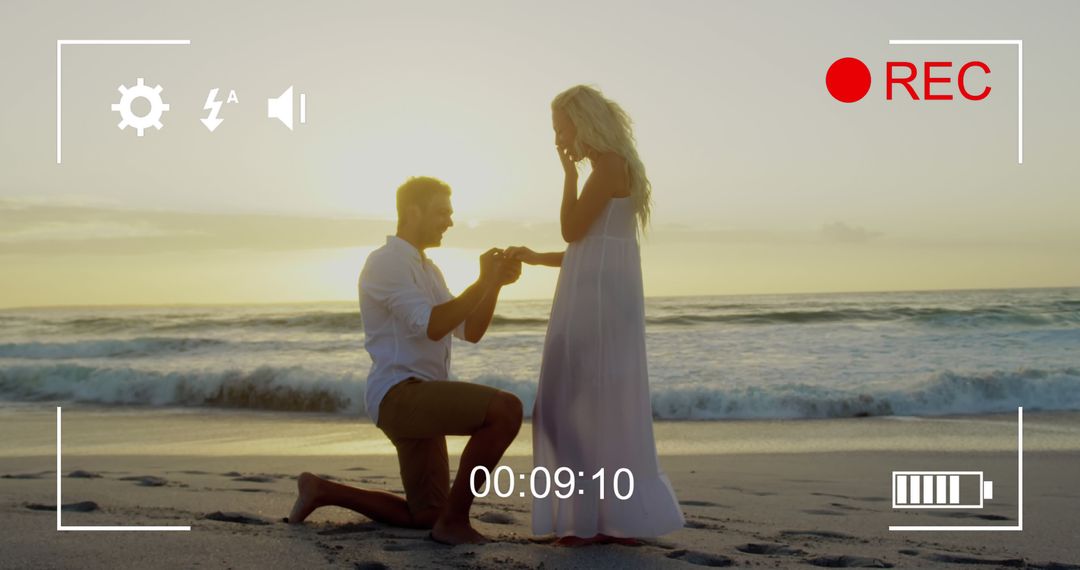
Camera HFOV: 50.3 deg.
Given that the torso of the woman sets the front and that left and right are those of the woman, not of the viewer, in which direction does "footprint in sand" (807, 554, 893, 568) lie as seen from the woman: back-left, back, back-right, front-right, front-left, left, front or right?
back

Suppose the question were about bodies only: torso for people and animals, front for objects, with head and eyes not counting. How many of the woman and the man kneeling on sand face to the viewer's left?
1

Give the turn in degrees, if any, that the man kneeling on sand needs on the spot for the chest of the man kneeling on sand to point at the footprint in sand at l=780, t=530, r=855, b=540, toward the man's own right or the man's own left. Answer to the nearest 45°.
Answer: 0° — they already face it

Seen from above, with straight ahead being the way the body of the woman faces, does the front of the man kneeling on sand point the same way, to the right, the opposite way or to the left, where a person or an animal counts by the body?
the opposite way

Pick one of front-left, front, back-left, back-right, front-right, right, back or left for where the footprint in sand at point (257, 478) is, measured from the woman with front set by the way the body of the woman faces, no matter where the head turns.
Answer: front-right

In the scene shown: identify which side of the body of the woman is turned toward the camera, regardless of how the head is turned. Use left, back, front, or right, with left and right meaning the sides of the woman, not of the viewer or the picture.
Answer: left

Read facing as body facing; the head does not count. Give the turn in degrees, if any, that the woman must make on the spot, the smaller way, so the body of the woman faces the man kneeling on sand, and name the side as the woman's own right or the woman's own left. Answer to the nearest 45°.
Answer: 0° — they already face them

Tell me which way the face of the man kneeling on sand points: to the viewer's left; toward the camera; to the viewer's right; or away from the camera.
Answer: to the viewer's right

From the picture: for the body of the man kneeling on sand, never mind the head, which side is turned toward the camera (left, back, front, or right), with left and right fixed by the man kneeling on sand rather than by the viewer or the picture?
right

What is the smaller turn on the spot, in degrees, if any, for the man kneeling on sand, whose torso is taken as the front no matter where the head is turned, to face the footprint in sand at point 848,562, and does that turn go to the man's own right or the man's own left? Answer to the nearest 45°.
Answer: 0° — they already face it

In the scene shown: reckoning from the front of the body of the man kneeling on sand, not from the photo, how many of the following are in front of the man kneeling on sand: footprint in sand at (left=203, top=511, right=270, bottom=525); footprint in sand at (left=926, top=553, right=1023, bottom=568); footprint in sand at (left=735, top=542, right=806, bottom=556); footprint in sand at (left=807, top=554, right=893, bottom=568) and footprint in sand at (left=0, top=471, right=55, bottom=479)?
3

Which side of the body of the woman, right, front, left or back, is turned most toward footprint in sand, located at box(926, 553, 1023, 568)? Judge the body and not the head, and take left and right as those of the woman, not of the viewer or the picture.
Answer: back

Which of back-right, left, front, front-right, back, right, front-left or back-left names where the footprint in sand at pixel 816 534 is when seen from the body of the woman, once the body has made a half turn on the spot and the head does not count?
front-left

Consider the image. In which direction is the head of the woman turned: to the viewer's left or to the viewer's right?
to the viewer's left

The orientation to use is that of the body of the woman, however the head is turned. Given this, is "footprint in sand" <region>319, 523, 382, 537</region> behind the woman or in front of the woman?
in front
